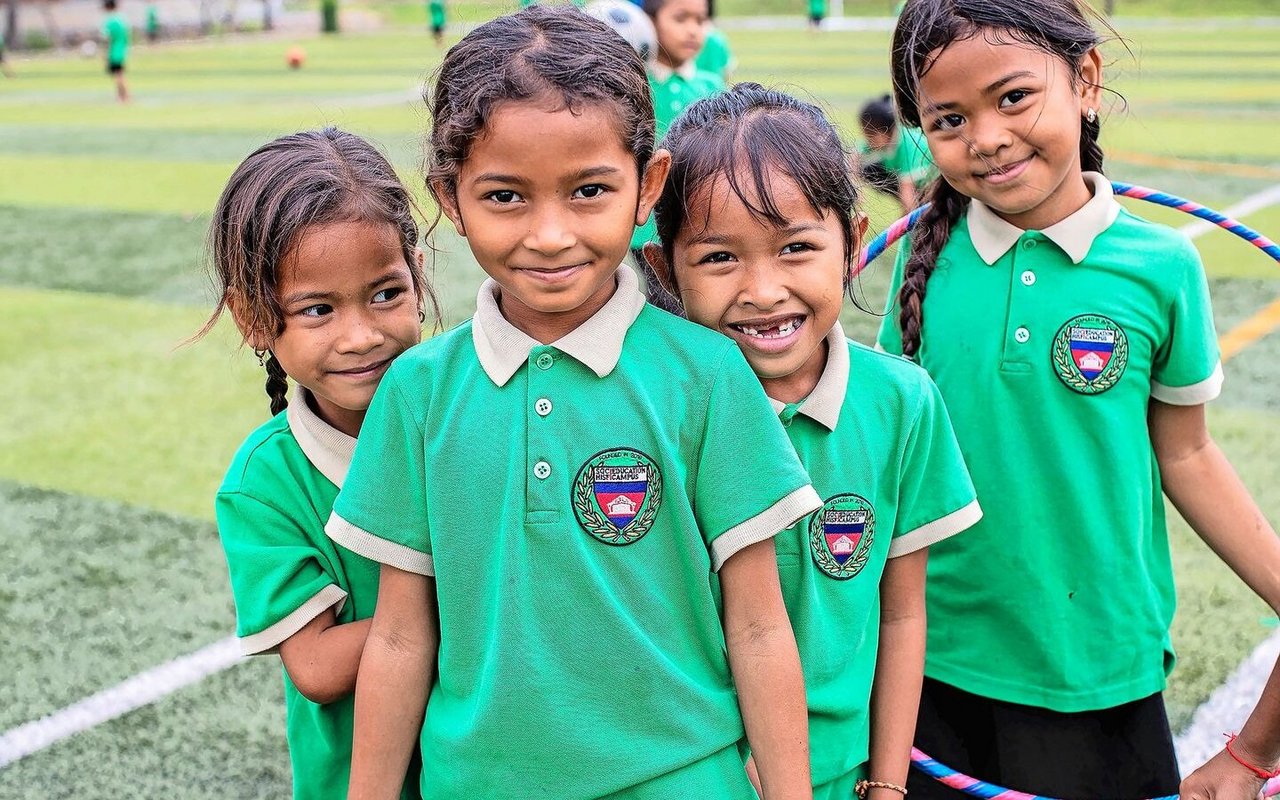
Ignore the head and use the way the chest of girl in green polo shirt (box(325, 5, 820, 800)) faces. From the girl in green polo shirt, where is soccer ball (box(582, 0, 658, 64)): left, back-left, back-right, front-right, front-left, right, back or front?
back

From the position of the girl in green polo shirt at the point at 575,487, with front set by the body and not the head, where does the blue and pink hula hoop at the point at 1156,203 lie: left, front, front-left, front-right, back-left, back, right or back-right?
back-left

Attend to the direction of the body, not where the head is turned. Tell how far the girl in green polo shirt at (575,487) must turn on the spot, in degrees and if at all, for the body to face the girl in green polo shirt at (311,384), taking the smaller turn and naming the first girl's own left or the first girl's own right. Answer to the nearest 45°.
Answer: approximately 135° to the first girl's own right

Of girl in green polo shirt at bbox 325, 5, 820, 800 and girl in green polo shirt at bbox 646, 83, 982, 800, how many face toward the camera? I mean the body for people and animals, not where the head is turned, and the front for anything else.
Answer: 2

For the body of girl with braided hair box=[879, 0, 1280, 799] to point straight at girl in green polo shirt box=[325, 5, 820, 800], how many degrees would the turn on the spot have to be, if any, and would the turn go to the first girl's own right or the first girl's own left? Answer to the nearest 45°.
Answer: approximately 45° to the first girl's own right

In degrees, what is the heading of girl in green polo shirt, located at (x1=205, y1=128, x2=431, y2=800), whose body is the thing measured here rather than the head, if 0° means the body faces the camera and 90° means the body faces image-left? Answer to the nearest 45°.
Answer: approximately 315°
